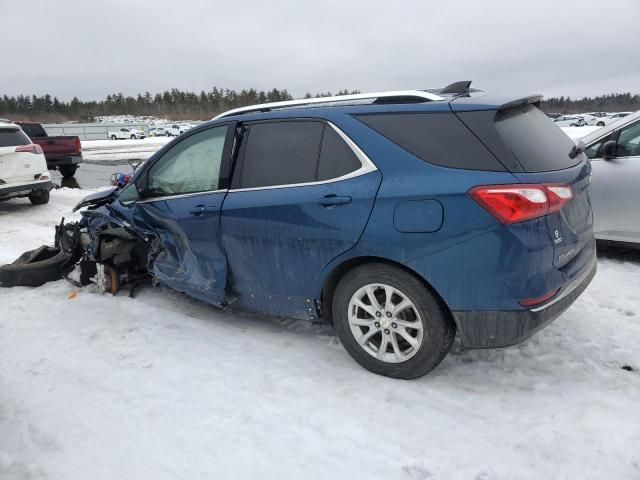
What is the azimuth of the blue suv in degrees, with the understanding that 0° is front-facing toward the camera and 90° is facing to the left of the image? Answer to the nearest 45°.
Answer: approximately 135°

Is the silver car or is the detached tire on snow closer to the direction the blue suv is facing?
the detached tire on snow

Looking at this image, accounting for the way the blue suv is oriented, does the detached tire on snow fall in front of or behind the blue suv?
in front

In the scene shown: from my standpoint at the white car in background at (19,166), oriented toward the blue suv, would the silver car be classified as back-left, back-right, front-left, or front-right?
front-left

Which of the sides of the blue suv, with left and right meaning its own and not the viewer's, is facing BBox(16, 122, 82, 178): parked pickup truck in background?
front

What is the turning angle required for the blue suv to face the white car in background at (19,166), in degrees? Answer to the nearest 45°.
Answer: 0° — it already faces it

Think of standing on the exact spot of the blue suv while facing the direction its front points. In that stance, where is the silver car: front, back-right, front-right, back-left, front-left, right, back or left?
right

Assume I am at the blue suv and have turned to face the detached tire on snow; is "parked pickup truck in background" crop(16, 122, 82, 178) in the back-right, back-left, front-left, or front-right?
front-right

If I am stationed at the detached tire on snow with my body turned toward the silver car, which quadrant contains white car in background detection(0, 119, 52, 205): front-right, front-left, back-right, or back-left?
back-left

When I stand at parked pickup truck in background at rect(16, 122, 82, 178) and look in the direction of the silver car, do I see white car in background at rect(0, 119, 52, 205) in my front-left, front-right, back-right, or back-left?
front-right
